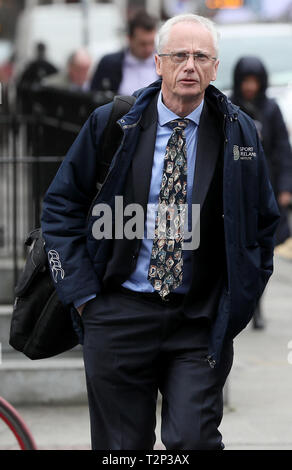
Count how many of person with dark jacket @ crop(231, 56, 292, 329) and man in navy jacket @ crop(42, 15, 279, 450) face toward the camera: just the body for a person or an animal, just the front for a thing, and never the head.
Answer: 2

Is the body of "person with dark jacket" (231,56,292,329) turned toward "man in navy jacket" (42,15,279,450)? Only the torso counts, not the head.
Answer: yes

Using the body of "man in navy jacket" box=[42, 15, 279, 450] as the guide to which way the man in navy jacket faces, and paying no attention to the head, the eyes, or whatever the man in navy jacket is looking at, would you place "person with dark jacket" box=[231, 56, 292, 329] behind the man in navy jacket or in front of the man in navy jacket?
behind
